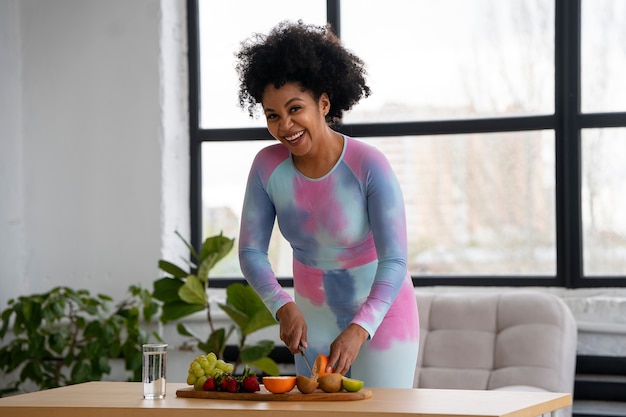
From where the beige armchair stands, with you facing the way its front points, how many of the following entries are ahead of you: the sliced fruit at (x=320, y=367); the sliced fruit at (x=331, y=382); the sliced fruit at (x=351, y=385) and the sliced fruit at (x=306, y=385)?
4

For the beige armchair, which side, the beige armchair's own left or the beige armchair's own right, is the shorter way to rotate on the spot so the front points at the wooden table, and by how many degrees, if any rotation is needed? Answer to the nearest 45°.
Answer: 0° — it already faces it

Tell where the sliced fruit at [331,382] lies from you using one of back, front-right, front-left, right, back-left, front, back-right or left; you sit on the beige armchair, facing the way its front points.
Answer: front

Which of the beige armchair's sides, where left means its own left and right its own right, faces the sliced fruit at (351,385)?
front

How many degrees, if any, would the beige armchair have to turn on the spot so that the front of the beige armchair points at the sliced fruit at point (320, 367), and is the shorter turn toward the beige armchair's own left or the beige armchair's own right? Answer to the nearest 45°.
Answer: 0° — it already faces it

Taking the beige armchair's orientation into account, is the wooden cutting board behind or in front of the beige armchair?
in front

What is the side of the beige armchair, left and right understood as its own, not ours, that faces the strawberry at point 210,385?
front

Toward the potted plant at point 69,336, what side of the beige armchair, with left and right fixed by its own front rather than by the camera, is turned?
right

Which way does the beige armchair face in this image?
toward the camera

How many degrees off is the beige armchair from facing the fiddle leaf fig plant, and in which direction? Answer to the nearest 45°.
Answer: approximately 90° to its right

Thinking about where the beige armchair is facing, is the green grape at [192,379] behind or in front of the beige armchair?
in front
